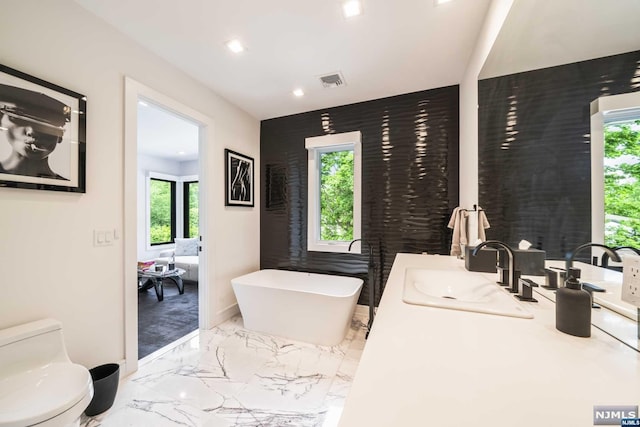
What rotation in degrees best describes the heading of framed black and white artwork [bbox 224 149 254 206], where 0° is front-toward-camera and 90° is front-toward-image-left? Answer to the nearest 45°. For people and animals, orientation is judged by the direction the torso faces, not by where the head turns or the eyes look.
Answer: approximately 315°

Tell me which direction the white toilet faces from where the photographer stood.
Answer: facing the viewer and to the right of the viewer

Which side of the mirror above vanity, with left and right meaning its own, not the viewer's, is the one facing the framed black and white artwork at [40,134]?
front

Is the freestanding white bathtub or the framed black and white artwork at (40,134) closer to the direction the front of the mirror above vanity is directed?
the framed black and white artwork

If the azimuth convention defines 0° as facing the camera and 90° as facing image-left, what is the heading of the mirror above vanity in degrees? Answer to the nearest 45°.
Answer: approximately 45°

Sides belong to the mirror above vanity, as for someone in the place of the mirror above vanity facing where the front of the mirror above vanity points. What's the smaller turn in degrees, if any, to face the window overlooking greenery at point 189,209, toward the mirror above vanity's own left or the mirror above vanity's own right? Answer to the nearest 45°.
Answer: approximately 45° to the mirror above vanity's own right

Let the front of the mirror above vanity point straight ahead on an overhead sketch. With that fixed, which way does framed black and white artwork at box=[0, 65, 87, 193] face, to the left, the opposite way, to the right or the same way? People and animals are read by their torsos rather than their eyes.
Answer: the opposite way

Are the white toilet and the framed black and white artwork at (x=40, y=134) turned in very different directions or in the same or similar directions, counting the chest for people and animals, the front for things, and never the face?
same or similar directions

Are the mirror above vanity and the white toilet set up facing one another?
yes

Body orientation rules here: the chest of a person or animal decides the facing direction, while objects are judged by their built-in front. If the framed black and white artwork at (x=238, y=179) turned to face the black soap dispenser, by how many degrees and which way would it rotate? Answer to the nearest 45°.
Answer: approximately 45° to its right

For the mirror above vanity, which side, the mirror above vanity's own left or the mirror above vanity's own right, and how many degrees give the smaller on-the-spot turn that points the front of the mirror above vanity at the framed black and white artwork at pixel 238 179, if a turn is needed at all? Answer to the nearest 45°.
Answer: approximately 45° to the mirror above vanity's own right

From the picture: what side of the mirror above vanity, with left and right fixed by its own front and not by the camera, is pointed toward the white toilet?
front

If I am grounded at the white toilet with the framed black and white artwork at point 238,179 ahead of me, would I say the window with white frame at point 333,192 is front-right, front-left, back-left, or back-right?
front-right

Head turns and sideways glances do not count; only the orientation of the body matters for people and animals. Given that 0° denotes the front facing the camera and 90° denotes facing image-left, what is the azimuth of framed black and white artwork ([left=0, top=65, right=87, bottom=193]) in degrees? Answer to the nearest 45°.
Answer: approximately 315°
